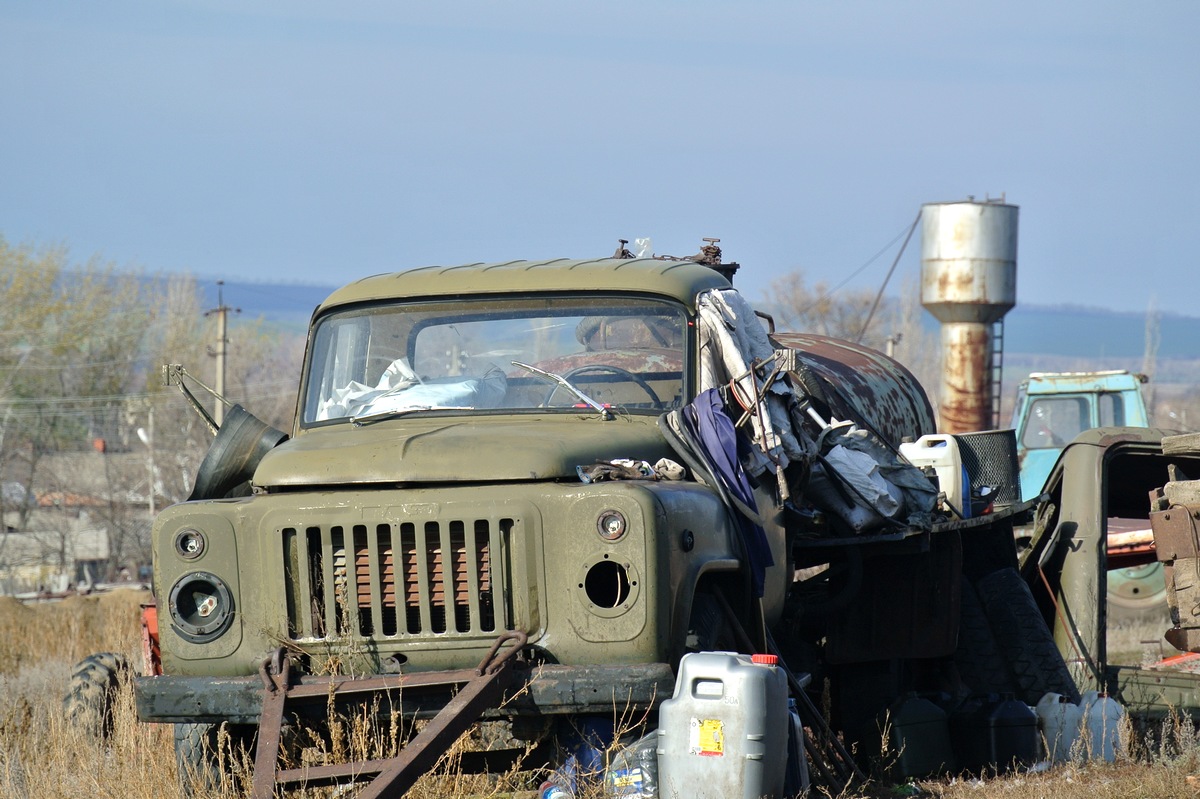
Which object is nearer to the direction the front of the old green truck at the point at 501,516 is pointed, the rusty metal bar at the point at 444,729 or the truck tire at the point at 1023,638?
the rusty metal bar

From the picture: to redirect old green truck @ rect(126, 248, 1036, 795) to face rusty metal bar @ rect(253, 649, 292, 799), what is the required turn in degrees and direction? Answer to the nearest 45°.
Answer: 0° — it already faces it

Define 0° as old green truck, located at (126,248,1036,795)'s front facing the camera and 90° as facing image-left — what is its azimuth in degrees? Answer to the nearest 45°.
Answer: approximately 45°

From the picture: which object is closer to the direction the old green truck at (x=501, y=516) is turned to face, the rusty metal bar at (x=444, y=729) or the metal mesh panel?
the rusty metal bar

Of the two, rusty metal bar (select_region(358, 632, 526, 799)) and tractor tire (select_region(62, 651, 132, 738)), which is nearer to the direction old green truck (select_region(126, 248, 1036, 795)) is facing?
the rusty metal bar

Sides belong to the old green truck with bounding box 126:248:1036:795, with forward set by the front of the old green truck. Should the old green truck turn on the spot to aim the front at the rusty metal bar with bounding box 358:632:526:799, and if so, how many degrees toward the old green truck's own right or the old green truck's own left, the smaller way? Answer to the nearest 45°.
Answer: approximately 45° to the old green truck's own left

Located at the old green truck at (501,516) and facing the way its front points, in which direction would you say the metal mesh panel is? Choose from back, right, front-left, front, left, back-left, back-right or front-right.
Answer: back

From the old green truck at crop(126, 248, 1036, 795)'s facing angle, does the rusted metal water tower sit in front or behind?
behind

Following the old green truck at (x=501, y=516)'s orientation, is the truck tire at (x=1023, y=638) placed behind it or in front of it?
behind

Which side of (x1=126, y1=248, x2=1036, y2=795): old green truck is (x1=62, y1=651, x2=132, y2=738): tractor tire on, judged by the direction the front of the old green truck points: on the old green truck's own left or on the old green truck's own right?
on the old green truck's own right

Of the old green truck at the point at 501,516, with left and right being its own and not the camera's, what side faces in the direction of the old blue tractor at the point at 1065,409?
back
